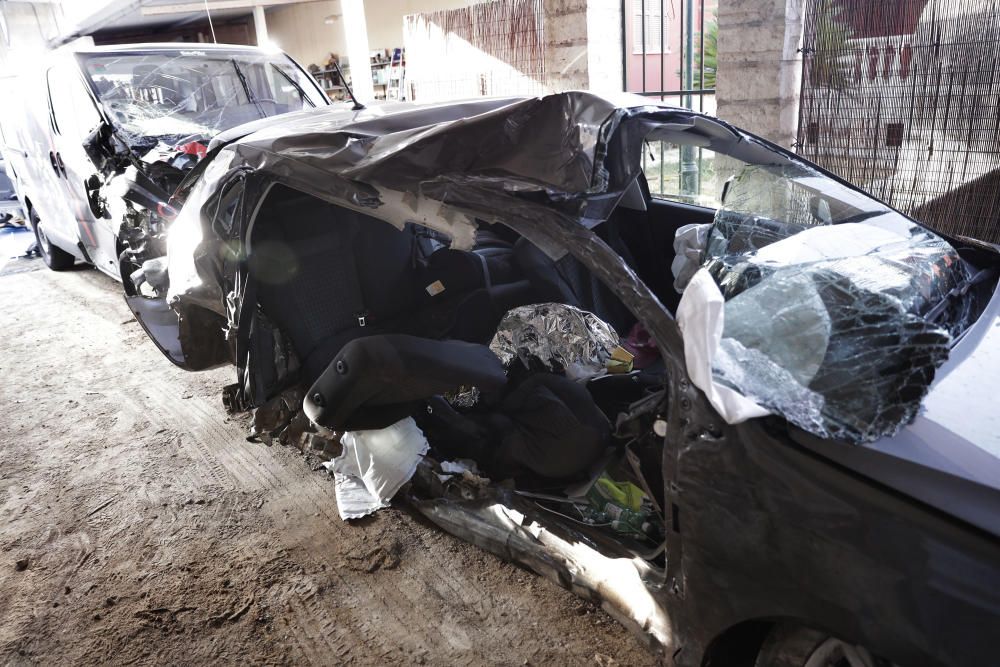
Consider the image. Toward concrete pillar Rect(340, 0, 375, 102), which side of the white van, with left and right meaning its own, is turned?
left

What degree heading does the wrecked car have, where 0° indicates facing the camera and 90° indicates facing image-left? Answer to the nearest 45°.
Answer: approximately 315°

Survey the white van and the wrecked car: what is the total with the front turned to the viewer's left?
0

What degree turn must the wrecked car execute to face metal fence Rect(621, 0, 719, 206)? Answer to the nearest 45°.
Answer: approximately 135° to its left

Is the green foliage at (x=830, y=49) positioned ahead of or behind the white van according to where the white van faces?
ahead

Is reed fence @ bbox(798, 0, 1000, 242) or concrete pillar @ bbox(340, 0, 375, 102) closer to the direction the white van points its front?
the reed fence

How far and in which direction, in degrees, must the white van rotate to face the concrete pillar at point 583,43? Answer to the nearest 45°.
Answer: approximately 45° to its left

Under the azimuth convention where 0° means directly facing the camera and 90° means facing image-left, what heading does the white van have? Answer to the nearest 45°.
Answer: approximately 315°

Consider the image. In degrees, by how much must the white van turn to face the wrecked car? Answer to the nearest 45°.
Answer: approximately 45° to its right

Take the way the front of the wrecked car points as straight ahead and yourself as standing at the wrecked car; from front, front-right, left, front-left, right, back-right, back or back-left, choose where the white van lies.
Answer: back

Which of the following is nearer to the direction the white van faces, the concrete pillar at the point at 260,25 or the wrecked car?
the wrecked car
